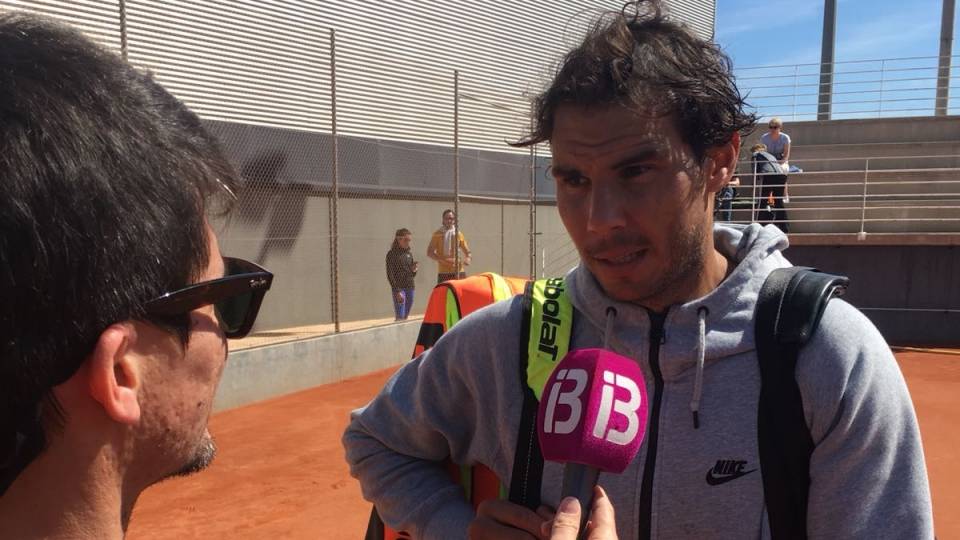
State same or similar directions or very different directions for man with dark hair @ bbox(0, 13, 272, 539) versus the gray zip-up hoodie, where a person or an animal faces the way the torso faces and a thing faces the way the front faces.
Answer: very different directions

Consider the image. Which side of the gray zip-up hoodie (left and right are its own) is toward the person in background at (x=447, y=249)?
back

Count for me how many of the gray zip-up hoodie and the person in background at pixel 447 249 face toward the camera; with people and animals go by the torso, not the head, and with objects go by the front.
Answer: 2

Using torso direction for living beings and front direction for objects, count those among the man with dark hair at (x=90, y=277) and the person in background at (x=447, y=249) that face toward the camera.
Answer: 1

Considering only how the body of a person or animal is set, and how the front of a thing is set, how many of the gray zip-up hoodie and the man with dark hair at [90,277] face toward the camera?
1

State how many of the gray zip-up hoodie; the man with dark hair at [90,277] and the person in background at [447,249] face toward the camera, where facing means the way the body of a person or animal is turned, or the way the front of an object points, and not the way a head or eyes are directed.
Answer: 2

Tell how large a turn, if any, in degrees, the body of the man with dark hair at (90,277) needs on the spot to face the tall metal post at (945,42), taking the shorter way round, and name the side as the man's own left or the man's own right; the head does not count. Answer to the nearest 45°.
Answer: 0° — they already face it

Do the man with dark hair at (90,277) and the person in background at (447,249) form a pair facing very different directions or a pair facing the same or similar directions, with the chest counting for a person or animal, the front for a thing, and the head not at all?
very different directions

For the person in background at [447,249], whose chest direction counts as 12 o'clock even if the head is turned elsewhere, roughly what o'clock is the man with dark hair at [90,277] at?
The man with dark hair is roughly at 12 o'clock from the person in background.

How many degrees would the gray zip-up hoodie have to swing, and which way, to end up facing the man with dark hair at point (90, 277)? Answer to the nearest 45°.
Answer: approximately 45° to its right

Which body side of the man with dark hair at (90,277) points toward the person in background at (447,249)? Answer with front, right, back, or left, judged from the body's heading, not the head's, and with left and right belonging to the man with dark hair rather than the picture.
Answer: front

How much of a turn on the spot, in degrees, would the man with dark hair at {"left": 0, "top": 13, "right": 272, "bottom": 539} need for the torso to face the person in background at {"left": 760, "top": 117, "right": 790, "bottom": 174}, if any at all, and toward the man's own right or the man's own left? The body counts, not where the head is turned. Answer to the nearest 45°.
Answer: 0° — they already face them
